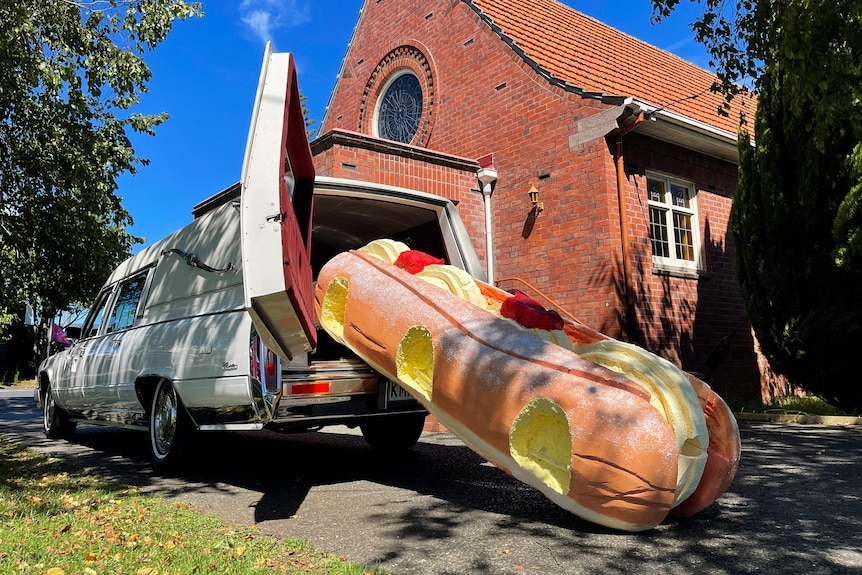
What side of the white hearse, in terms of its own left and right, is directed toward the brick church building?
right

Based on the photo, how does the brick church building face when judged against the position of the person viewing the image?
facing the viewer and to the left of the viewer

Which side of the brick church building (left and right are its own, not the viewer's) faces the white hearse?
front

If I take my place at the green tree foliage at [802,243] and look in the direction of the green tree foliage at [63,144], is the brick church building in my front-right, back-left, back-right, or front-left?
front-right

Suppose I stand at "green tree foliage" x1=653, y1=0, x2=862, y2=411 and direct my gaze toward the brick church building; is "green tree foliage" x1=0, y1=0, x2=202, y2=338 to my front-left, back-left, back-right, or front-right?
front-left

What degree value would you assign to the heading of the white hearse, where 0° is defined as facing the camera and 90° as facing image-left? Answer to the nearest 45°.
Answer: approximately 135°

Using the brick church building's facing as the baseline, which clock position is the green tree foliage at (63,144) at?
The green tree foliage is roughly at 1 o'clock from the brick church building.

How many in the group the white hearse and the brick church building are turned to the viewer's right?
0

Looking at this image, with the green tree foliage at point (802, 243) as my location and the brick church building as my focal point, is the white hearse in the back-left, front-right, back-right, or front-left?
front-left

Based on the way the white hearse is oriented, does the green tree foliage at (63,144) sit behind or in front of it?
in front

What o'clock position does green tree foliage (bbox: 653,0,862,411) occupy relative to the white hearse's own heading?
The green tree foliage is roughly at 4 o'clock from the white hearse.
